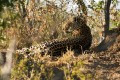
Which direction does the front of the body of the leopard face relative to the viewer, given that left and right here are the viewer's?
facing to the right of the viewer
